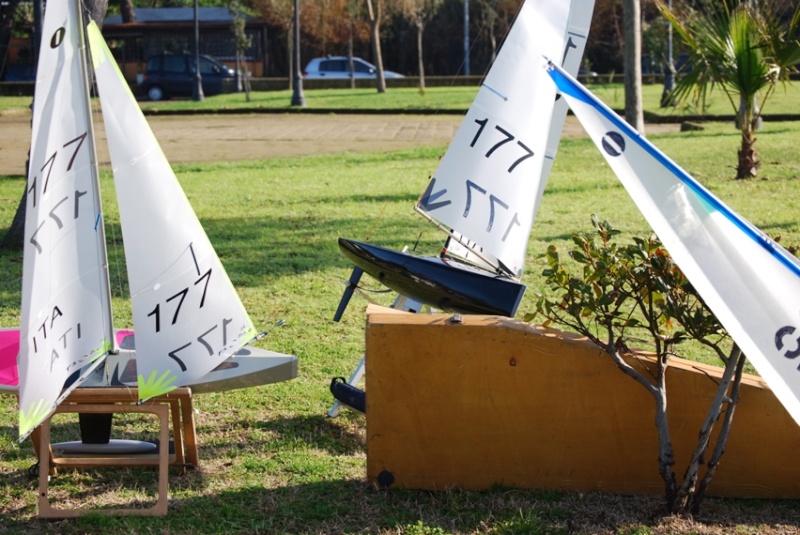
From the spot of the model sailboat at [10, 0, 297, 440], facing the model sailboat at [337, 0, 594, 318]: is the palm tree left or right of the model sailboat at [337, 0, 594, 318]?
left

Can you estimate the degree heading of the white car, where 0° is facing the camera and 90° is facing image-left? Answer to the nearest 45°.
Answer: approximately 270°

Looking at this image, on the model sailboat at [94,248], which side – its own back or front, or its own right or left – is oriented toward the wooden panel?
front

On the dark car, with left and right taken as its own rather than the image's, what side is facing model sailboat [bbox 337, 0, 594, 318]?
right

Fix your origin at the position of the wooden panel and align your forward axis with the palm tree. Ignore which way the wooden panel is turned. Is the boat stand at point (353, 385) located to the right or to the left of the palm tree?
left

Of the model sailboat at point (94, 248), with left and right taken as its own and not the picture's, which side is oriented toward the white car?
left

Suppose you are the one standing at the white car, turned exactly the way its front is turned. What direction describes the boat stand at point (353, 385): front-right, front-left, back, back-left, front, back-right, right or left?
right

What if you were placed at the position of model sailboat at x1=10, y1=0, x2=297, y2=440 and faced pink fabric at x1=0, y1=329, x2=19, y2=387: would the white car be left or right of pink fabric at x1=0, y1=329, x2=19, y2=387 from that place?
right

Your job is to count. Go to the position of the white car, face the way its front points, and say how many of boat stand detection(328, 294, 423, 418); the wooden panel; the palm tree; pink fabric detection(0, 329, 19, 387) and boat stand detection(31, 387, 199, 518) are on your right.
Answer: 5

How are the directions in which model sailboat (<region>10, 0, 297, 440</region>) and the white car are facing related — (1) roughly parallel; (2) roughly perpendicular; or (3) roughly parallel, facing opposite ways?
roughly parallel

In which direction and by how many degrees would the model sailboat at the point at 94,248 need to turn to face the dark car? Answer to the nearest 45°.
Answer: approximately 90° to its left

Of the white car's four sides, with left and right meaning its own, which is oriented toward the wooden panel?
right

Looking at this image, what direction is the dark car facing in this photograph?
to the viewer's right

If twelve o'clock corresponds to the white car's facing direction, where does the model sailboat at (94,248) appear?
The model sailboat is roughly at 3 o'clock from the white car.

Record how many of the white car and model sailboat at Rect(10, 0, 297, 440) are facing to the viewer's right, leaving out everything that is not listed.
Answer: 2

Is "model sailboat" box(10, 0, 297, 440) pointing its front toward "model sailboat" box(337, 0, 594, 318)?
yes

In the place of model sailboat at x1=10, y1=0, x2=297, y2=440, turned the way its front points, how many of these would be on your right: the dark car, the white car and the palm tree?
0

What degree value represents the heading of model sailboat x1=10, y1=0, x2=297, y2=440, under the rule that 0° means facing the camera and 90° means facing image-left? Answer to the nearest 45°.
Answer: approximately 270°
